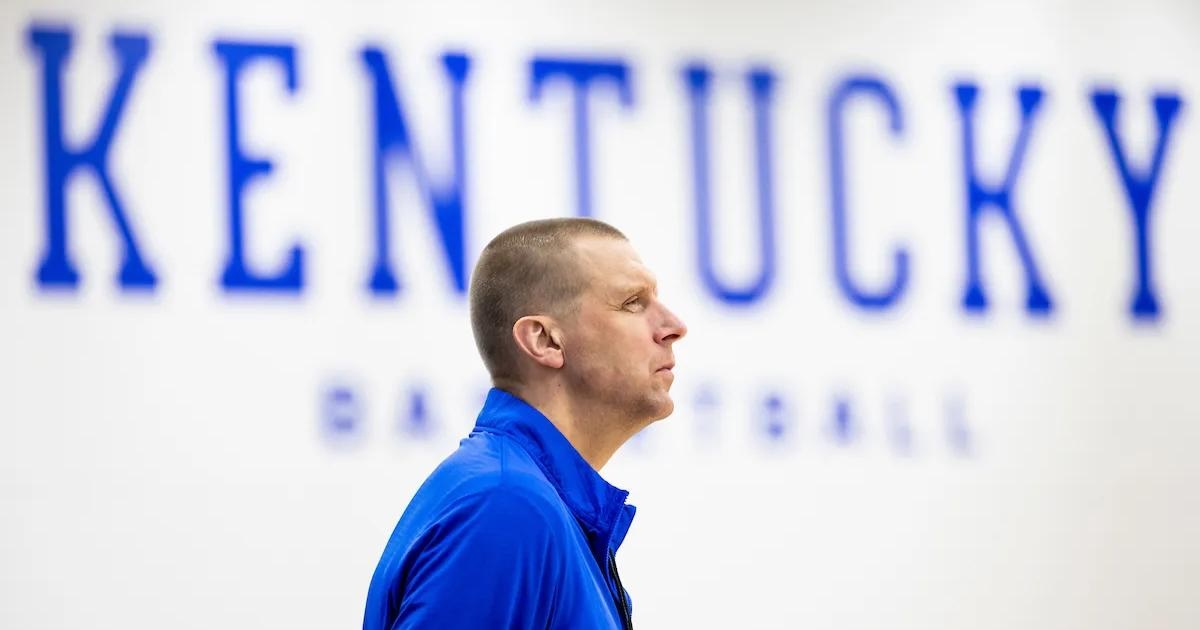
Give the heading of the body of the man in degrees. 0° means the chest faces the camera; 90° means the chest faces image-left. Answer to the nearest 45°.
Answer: approximately 270°

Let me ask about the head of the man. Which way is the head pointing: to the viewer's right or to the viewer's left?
to the viewer's right
